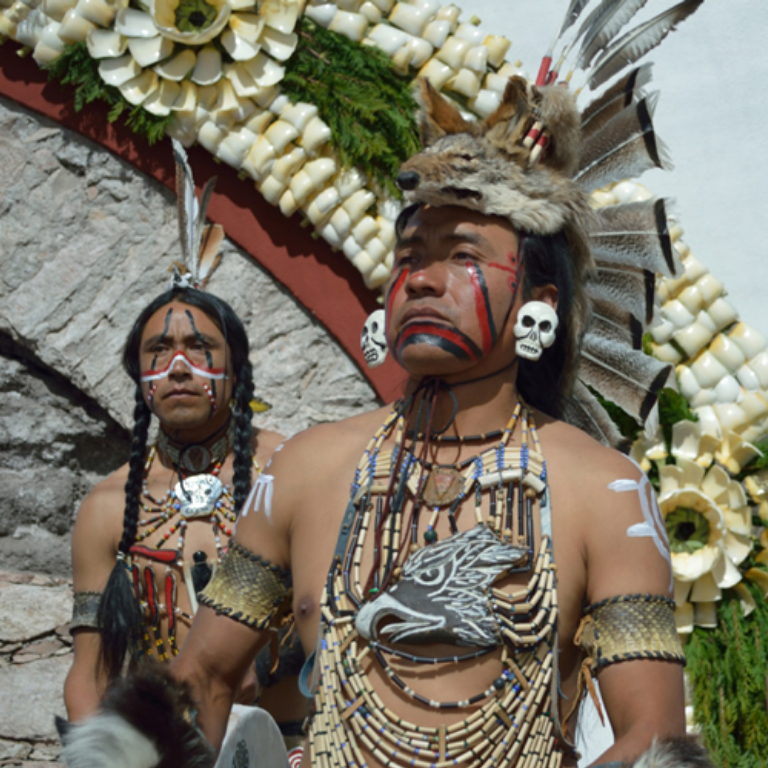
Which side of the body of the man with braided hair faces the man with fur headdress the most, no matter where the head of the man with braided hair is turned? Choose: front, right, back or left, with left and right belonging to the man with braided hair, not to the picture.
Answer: front

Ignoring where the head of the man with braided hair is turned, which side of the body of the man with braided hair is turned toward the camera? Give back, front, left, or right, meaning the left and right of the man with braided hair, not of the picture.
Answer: front

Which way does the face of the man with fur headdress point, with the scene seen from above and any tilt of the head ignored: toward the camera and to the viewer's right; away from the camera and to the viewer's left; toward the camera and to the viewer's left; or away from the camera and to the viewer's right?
toward the camera and to the viewer's left
